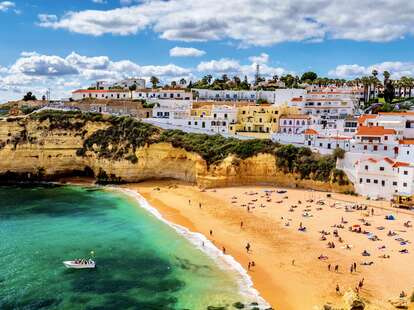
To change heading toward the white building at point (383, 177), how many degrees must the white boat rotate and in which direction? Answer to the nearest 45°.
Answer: approximately 180°

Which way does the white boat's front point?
to the viewer's left

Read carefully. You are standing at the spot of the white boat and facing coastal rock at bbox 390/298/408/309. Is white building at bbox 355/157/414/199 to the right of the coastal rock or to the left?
left

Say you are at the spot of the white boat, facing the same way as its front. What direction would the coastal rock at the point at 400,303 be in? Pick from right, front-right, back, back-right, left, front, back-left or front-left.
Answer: back-left
